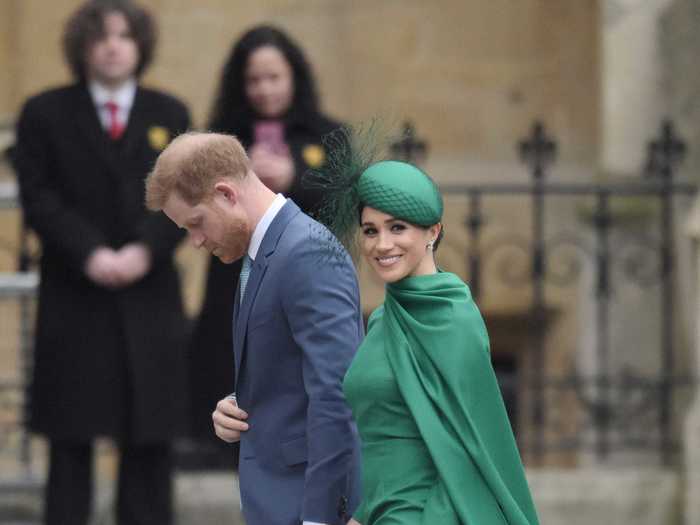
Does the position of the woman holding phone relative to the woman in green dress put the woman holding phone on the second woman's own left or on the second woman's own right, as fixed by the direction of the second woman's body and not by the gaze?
on the second woman's own right

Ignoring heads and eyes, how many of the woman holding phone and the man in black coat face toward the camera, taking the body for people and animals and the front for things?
2

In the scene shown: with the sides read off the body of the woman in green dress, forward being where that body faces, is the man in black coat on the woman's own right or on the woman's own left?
on the woman's own right
